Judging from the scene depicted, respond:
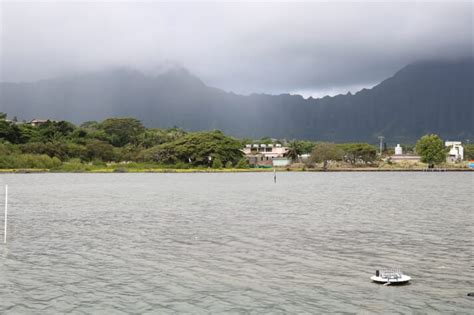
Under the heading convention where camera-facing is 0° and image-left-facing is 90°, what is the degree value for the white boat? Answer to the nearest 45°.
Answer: approximately 270°
